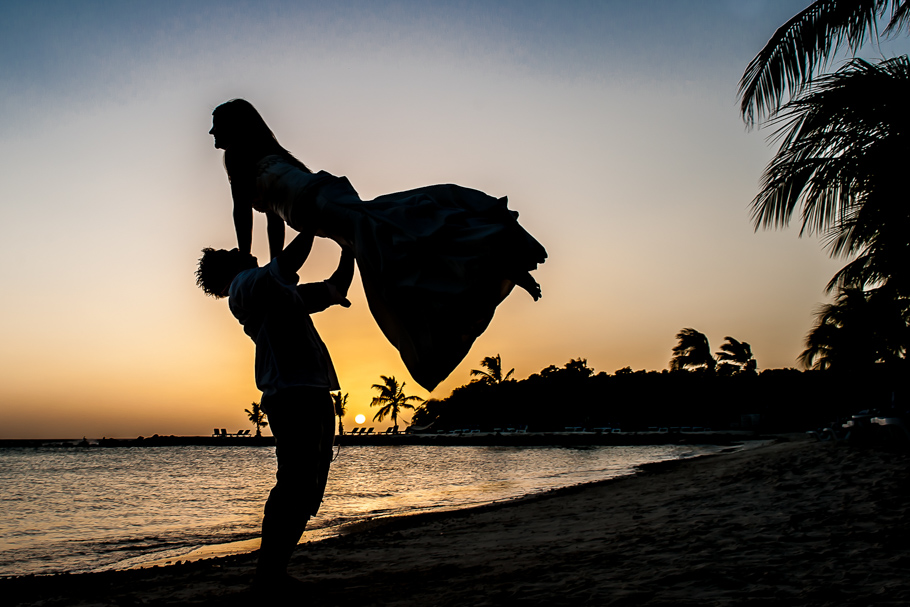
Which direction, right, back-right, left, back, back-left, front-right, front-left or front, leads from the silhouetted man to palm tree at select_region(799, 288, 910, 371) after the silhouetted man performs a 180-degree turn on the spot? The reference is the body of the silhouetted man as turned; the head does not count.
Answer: back-right

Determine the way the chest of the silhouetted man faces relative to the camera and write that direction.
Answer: to the viewer's right

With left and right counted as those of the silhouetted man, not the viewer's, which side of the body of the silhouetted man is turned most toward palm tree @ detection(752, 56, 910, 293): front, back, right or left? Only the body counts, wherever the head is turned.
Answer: front
